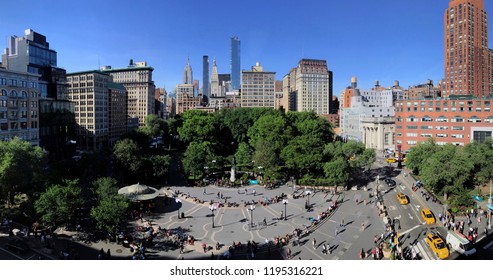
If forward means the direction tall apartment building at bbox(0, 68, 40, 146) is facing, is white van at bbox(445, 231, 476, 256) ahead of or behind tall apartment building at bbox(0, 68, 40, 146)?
ahead

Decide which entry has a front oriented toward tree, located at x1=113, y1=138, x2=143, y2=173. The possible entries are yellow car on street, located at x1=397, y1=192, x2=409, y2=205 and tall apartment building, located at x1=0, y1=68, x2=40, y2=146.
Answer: the tall apartment building

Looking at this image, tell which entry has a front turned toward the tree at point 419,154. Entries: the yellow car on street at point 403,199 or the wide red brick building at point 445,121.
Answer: the wide red brick building

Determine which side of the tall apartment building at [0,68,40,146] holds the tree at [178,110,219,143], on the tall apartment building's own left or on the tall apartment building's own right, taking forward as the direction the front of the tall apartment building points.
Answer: on the tall apartment building's own left

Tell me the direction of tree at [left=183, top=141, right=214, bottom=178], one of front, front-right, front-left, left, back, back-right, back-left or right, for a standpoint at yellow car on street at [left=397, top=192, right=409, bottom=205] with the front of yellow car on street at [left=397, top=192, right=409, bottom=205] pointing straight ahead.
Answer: back-right
